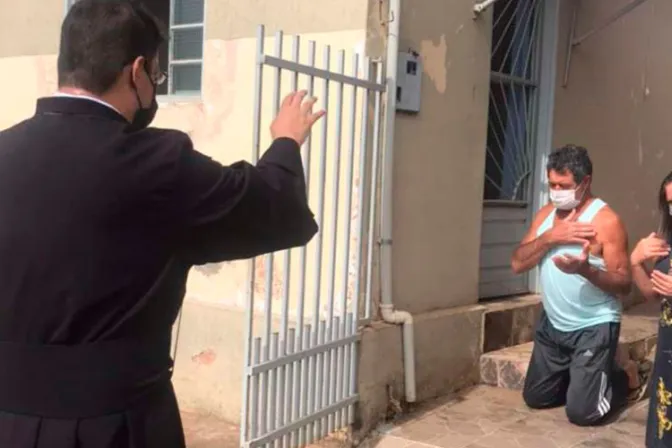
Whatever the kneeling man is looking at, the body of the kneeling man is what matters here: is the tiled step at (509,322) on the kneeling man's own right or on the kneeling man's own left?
on the kneeling man's own right

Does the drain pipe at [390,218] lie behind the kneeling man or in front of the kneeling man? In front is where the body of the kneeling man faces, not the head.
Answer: in front

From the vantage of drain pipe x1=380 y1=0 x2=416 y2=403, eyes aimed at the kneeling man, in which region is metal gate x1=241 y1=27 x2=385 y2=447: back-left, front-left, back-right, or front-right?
back-right

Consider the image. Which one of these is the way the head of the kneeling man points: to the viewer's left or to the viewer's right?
to the viewer's left

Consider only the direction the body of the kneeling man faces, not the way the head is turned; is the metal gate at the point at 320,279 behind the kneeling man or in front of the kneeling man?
in front

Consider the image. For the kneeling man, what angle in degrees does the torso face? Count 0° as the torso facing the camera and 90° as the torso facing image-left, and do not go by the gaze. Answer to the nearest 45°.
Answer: approximately 45°
